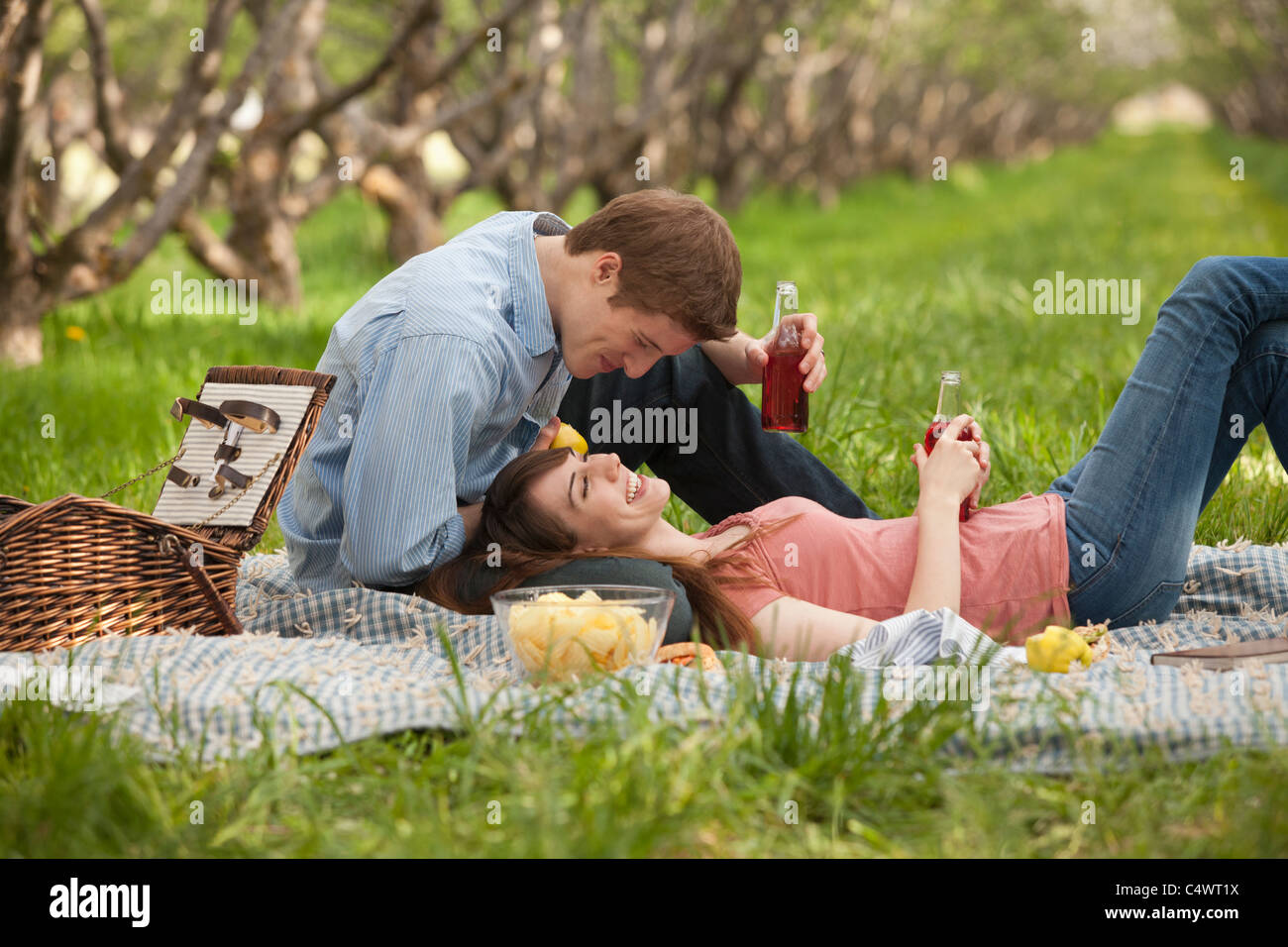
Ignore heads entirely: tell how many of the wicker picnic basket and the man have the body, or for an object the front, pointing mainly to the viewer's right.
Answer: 1

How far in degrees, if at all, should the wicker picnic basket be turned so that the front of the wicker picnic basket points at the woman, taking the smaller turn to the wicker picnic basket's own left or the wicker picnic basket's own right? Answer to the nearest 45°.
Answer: approximately 135° to the wicker picnic basket's own left

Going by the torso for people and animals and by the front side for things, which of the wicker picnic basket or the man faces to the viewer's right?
the man

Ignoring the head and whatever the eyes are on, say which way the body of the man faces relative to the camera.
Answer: to the viewer's right

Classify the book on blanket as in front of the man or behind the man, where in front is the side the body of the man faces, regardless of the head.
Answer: in front

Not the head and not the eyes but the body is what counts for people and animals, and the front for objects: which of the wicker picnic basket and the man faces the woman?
the man

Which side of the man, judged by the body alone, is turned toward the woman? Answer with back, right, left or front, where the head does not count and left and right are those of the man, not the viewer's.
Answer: front

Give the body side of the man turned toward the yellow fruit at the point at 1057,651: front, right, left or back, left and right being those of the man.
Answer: front

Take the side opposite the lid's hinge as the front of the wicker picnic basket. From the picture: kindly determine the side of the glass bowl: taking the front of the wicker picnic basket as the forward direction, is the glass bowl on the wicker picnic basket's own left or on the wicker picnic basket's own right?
on the wicker picnic basket's own left

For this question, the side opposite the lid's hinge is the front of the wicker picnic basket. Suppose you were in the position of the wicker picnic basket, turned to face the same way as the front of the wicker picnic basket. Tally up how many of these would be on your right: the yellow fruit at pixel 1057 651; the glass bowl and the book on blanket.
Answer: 0

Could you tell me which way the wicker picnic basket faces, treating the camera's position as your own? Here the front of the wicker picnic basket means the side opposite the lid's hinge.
facing the viewer and to the left of the viewer

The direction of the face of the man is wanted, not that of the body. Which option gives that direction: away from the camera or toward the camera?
toward the camera

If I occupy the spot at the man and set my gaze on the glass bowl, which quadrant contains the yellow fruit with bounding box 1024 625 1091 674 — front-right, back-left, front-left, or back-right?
front-left
